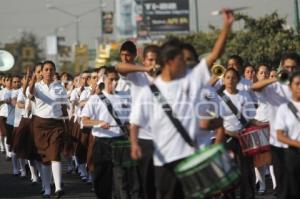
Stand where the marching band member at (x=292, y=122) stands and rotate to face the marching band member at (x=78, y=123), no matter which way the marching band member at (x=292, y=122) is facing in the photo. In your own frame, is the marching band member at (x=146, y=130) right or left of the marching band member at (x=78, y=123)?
left

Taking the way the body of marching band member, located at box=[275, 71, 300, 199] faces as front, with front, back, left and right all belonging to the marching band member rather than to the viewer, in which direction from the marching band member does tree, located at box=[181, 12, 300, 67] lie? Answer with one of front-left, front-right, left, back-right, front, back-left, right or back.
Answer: back

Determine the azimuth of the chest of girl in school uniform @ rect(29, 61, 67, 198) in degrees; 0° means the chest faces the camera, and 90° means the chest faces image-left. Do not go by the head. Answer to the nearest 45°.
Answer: approximately 0°

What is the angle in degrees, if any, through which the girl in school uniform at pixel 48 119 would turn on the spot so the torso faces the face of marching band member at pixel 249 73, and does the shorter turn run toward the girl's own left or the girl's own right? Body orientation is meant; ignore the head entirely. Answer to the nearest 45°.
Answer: approximately 90° to the girl's own left

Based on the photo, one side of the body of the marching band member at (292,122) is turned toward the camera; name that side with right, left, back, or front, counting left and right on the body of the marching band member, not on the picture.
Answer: front

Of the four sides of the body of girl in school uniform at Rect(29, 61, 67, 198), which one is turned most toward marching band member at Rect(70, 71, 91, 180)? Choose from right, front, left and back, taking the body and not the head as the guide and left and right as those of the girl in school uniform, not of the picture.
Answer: back

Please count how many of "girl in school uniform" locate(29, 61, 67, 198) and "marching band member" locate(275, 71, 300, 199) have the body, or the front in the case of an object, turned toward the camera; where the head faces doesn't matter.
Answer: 2

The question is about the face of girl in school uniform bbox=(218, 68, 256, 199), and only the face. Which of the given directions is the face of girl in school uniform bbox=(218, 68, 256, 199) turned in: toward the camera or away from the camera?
toward the camera
